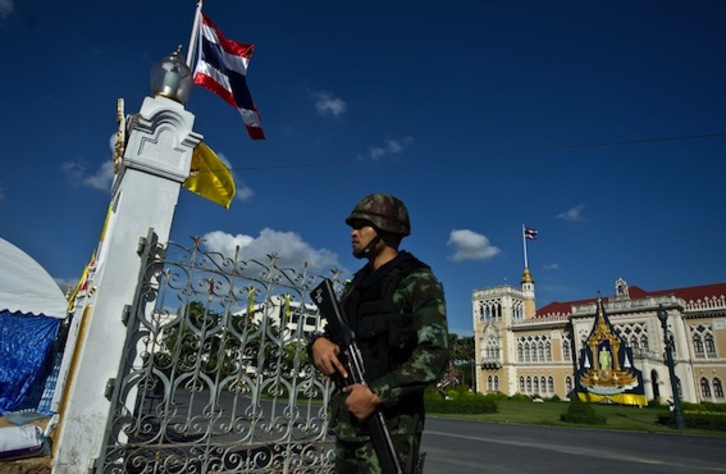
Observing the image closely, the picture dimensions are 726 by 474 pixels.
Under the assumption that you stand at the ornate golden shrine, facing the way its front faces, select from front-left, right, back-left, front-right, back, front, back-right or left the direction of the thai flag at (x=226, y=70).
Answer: front

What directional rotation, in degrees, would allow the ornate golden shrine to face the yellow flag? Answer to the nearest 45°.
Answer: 0° — it already faces it

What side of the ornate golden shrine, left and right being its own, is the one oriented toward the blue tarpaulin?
front

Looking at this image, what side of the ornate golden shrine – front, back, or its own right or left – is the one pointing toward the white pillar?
front

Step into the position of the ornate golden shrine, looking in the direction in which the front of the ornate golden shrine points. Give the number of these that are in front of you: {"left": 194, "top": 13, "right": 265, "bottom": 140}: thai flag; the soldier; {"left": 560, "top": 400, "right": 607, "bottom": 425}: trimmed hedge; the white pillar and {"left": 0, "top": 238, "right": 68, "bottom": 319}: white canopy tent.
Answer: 5

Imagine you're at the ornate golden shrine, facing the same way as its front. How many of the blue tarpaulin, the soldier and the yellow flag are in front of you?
3

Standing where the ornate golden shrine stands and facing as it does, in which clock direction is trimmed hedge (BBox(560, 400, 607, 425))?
The trimmed hedge is roughly at 12 o'clock from the ornate golden shrine.

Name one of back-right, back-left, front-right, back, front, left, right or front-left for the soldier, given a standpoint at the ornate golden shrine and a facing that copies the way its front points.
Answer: front

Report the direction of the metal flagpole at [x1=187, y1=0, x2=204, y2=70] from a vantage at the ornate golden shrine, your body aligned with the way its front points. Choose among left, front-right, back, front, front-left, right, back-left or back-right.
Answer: front

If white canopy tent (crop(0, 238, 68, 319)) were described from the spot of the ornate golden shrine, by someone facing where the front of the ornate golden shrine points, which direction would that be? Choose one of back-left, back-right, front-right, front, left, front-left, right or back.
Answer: front

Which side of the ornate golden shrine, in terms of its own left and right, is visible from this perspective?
front

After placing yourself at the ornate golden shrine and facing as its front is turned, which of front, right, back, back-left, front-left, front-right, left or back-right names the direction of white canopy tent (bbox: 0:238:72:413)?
front

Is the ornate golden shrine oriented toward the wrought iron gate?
yes
